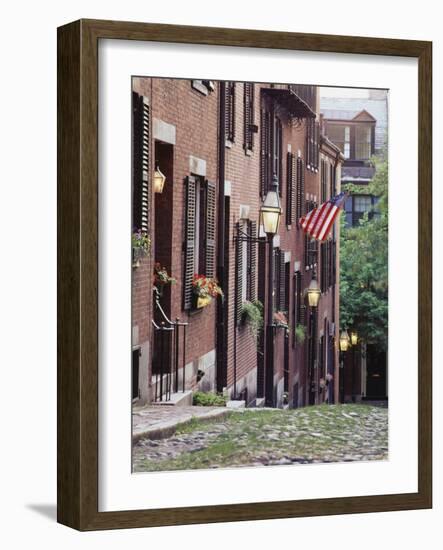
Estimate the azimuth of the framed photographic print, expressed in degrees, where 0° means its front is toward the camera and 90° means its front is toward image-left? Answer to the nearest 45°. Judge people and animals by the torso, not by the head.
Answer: approximately 315°
